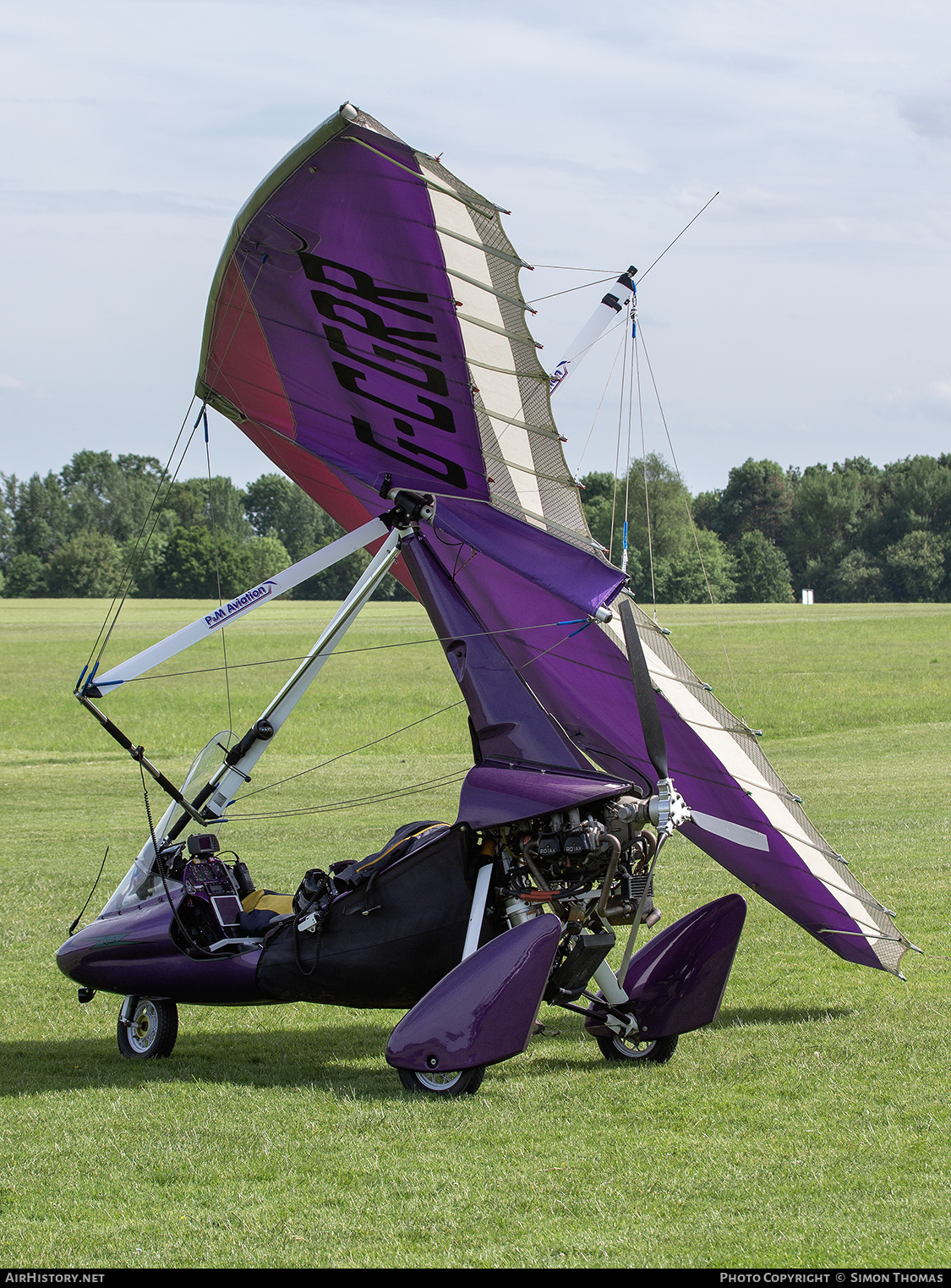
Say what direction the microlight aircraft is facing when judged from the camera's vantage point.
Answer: facing away from the viewer and to the left of the viewer
